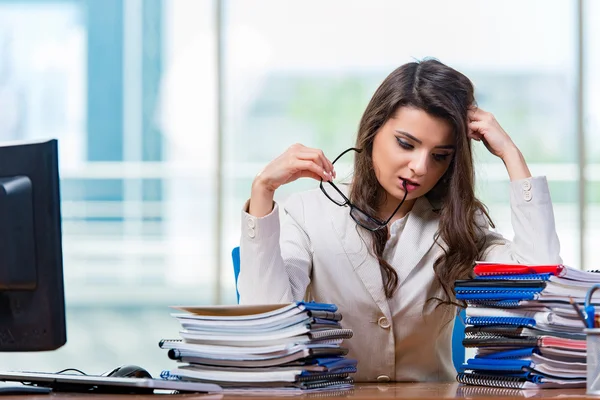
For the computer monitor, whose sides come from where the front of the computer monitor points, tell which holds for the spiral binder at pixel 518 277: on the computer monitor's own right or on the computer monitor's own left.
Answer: on the computer monitor's own right

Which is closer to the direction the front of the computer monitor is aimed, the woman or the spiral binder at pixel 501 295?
the woman

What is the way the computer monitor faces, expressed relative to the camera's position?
facing away from the viewer and to the right of the viewer

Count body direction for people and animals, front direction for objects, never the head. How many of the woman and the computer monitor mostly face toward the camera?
1

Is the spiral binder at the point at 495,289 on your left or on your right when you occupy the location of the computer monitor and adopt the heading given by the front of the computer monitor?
on your right

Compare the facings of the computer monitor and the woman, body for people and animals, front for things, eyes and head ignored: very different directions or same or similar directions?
very different directions
